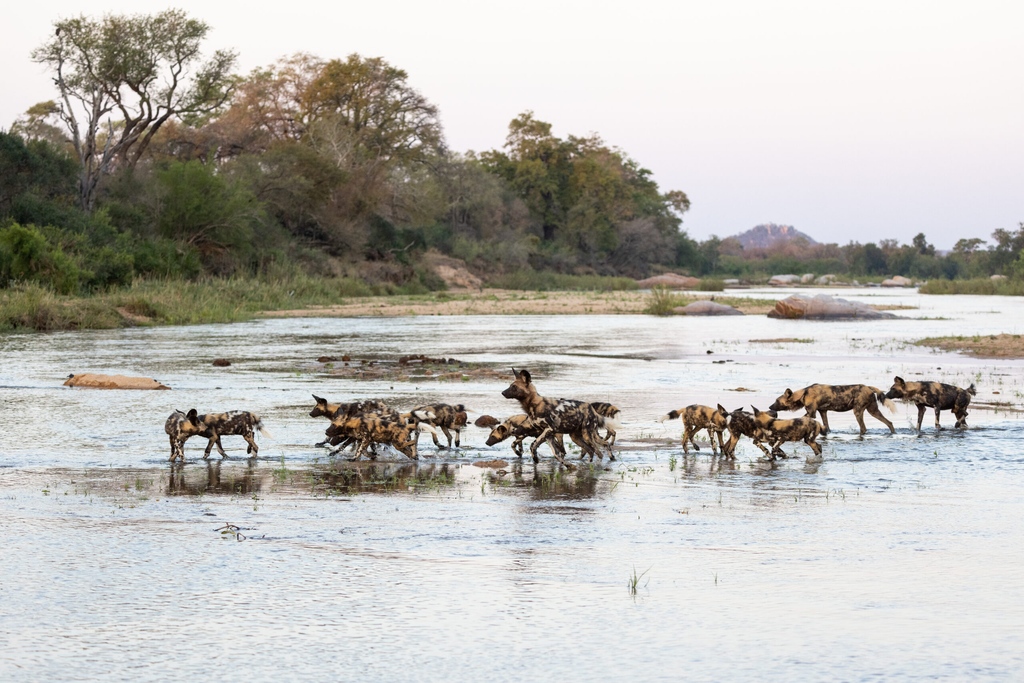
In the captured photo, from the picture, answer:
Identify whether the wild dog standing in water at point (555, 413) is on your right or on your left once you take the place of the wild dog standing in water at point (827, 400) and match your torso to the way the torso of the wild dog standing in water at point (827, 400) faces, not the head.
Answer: on your left

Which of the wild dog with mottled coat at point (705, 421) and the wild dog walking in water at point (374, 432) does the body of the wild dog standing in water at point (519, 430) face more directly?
the wild dog walking in water

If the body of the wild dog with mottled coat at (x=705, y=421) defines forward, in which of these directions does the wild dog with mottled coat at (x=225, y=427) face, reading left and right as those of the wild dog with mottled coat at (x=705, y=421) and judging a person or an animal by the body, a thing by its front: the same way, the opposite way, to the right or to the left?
the opposite way

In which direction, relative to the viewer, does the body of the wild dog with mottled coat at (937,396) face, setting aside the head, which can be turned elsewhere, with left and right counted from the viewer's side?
facing to the left of the viewer

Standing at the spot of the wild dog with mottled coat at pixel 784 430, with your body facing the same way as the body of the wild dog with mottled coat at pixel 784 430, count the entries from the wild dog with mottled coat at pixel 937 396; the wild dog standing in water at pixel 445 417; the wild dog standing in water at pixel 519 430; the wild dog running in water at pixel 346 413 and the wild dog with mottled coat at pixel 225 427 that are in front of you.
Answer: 4

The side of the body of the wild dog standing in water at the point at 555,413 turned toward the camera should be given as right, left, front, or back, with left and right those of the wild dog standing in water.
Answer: left

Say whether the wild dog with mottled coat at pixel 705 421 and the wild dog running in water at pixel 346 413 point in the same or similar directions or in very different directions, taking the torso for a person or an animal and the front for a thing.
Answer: very different directions

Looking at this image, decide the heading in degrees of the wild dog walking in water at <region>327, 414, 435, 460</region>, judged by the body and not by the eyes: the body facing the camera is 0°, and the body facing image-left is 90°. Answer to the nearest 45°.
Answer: approximately 90°

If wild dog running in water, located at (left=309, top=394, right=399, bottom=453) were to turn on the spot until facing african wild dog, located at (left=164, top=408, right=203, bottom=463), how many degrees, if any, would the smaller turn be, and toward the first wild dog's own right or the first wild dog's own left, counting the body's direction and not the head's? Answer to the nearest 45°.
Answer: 0° — it already faces it

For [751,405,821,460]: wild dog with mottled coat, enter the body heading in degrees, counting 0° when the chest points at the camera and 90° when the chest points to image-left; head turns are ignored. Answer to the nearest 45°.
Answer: approximately 90°

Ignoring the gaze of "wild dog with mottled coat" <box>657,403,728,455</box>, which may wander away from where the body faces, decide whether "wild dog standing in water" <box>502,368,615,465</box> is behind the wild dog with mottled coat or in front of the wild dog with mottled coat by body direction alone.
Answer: behind

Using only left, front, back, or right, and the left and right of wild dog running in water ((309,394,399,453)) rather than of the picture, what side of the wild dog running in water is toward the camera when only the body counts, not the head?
left

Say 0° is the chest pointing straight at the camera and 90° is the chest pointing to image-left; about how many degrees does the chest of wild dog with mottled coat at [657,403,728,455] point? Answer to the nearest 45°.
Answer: approximately 270°

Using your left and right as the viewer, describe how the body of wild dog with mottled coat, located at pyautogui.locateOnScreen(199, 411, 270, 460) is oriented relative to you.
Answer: facing to the left of the viewer

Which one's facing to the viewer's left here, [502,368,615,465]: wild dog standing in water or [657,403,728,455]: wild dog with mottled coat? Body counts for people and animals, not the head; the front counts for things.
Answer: the wild dog standing in water

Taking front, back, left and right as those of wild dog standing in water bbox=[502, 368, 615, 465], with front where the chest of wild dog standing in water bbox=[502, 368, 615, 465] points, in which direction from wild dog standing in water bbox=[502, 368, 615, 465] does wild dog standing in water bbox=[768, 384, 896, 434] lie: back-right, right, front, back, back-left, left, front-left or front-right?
back-right

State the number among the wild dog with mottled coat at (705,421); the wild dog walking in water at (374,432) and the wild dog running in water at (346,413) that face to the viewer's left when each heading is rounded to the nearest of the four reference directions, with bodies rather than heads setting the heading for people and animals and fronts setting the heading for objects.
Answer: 2
